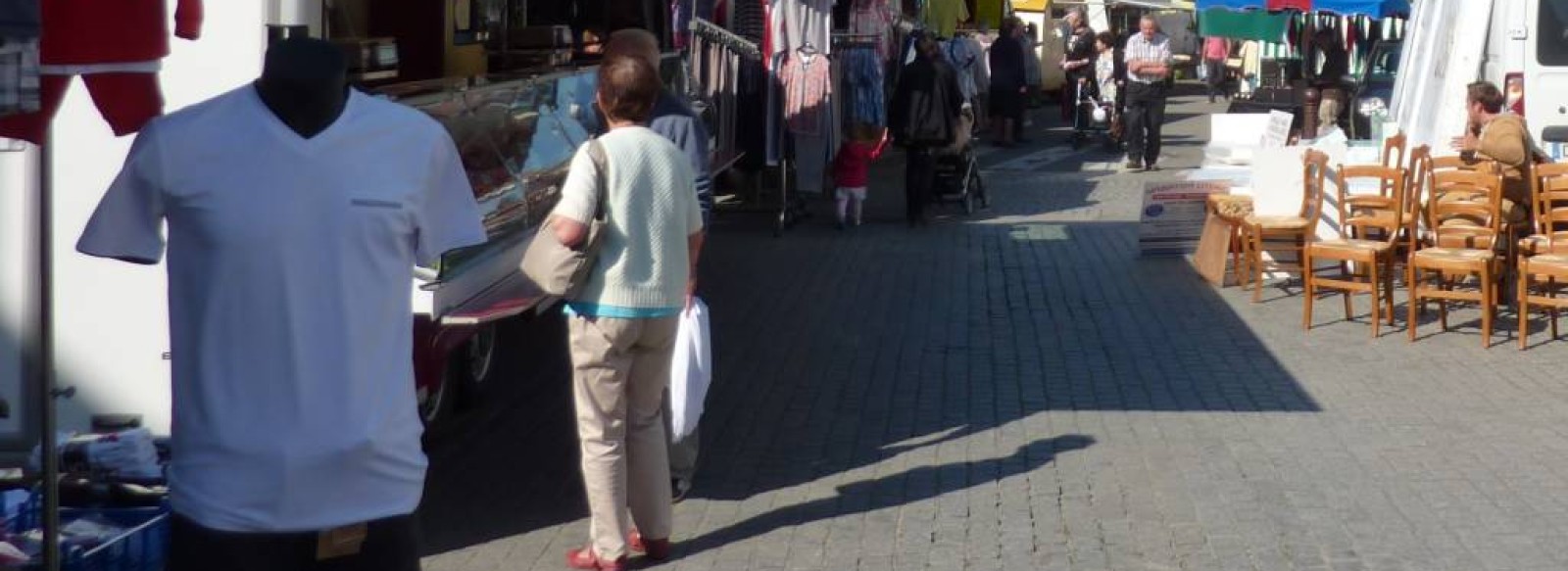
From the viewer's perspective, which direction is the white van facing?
away from the camera

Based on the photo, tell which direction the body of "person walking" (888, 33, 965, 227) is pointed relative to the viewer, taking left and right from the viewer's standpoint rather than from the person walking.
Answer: facing away from the viewer

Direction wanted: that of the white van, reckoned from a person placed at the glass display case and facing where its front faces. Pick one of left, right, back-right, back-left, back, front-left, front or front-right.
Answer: left

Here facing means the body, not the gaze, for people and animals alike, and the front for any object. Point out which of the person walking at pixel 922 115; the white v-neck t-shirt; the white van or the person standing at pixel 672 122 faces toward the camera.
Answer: the white v-neck t-shirt

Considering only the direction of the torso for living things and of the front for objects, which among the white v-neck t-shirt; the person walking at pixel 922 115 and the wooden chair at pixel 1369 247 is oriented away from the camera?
the person walking

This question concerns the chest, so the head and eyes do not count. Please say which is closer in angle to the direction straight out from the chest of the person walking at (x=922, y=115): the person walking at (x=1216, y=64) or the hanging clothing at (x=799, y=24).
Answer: the person walking

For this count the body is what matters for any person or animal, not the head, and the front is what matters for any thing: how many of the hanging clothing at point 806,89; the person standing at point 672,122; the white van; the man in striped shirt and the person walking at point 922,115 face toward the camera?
2

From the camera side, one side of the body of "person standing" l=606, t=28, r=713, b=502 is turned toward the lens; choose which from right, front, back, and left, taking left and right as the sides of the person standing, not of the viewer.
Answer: back
